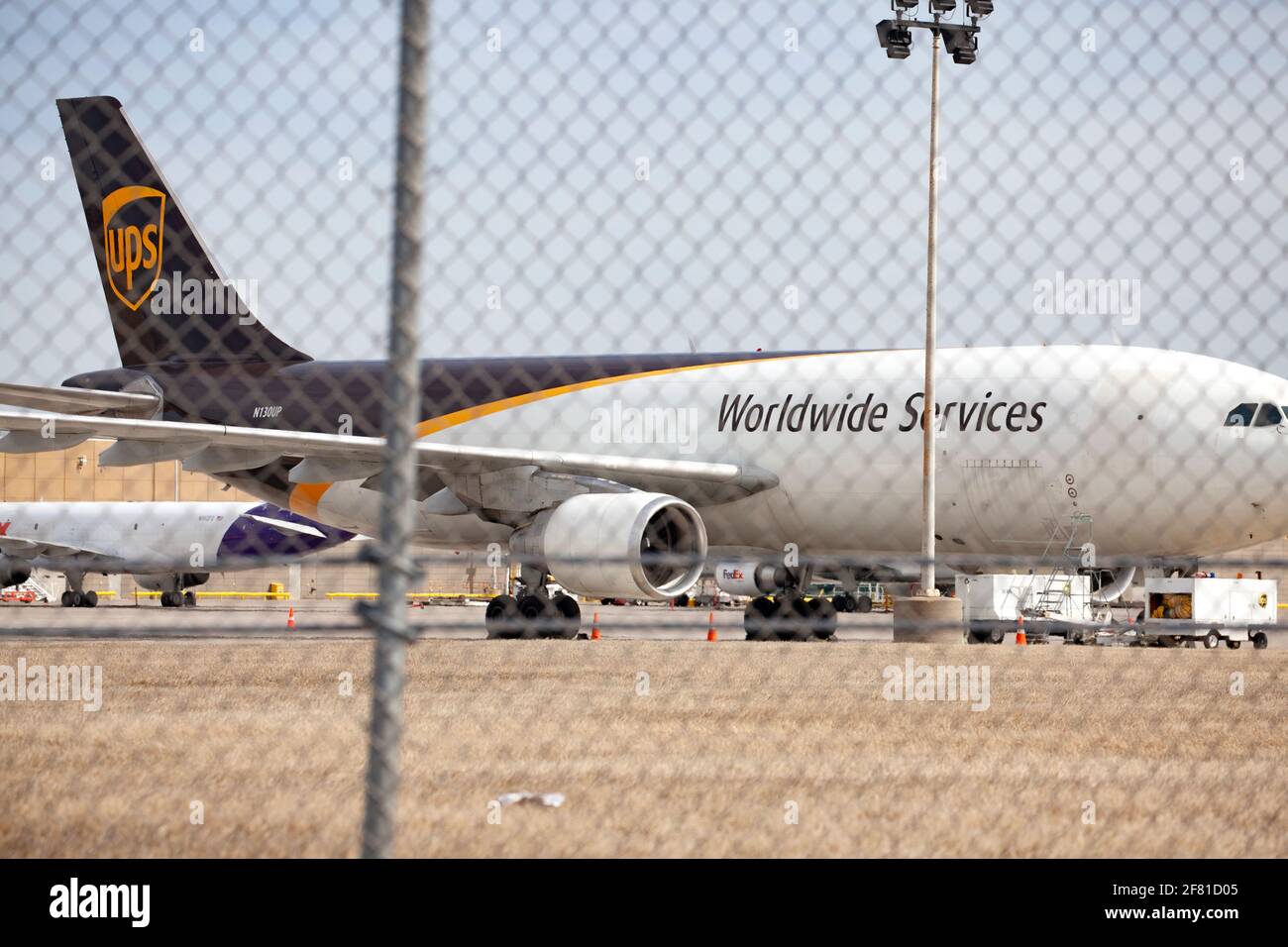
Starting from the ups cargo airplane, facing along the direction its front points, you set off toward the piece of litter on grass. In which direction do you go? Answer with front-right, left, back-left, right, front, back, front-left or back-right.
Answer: front-right

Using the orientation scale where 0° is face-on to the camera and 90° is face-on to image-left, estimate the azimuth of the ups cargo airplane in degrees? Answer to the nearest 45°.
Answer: approximately 315°

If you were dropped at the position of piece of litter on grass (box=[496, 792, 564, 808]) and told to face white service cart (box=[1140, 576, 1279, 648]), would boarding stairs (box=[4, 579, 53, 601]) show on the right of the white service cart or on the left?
left

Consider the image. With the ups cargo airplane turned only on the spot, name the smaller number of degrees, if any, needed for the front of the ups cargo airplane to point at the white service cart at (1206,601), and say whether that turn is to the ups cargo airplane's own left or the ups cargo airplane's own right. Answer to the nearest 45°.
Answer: approximately 45° to the ups cargo airplane's own left
